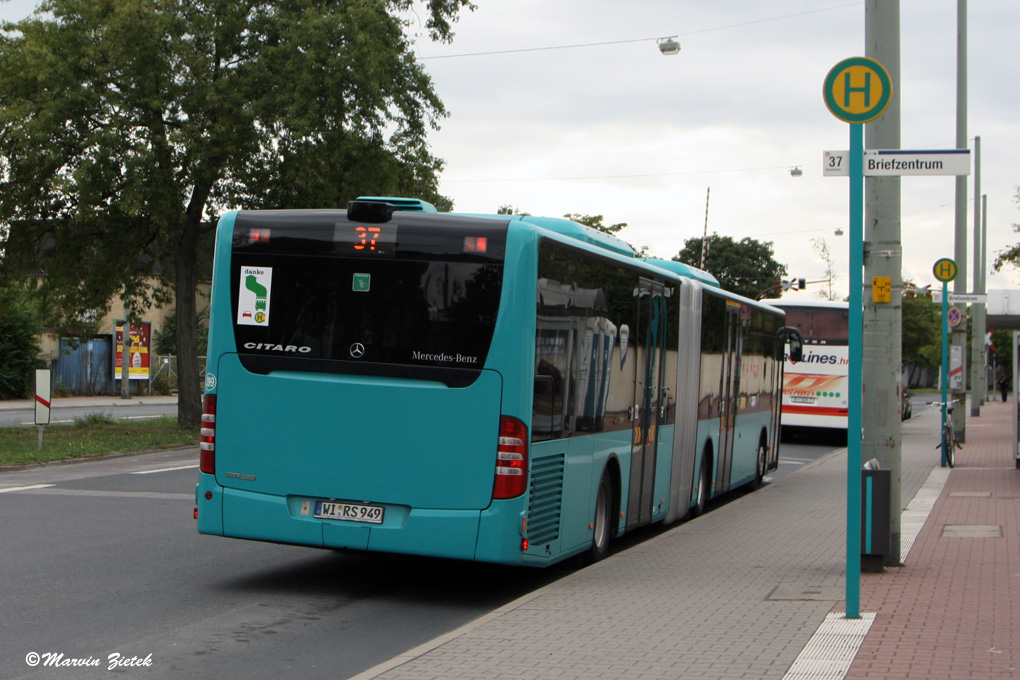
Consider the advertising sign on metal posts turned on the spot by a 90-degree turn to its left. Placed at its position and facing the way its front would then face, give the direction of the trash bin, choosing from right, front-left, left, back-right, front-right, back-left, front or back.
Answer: right

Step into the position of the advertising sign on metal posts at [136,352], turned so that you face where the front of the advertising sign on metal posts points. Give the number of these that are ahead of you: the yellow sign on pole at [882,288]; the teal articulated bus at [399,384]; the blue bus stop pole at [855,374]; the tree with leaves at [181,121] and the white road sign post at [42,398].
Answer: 5

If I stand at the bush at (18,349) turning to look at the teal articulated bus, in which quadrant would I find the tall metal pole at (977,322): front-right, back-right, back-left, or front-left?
front-left

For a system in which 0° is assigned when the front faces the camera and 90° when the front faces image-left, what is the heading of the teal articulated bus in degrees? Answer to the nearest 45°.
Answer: approximately 225°

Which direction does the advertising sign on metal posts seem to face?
toward the camera

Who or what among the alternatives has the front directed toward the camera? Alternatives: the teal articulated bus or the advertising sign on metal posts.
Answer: the advertising sign on metal posts

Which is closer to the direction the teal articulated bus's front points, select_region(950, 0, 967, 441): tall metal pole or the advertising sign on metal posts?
the tall metal pole

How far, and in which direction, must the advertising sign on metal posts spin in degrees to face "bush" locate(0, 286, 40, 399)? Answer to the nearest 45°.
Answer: approximately 45° to its right

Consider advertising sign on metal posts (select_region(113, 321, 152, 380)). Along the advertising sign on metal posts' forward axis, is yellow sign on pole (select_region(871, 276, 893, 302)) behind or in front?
in front

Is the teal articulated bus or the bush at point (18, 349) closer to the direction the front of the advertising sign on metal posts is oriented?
the teal articulated bus

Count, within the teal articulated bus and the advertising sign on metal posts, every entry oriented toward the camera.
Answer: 1

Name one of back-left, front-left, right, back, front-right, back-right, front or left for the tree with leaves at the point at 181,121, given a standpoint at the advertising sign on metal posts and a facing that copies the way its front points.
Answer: front

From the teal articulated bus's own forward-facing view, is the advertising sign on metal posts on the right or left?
on its left
